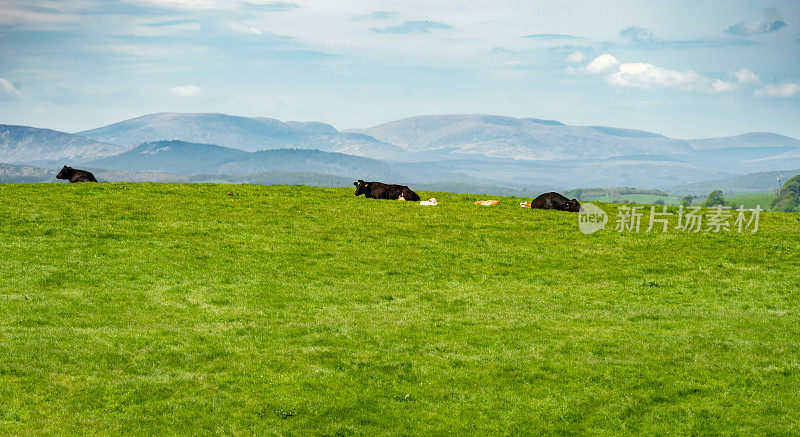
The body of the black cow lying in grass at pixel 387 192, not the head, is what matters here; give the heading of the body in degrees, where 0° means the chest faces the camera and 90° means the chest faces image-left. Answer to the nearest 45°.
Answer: approximately 90°

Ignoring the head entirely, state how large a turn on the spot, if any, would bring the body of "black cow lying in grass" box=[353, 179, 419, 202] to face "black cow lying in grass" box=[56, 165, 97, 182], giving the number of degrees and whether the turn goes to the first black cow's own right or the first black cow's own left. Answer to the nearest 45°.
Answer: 0° — it already faces it

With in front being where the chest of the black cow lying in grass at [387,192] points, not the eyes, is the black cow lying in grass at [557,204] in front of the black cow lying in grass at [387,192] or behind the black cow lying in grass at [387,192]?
behind
